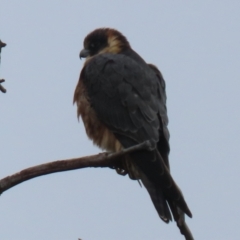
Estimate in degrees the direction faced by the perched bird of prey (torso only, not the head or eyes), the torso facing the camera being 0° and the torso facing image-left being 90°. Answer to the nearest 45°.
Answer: approximately 90°
